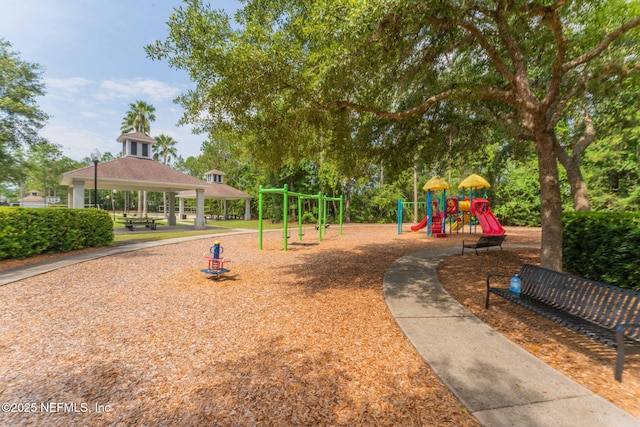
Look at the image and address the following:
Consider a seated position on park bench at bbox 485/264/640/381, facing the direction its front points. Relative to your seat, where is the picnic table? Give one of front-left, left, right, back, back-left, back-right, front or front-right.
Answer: front-right

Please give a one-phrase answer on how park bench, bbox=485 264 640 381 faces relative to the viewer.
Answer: facing the viewer and to the left of the viewer

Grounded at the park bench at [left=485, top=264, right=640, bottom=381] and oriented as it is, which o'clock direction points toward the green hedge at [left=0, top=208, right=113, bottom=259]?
The green hedge is roughly at 1 o'clock from the park bench.

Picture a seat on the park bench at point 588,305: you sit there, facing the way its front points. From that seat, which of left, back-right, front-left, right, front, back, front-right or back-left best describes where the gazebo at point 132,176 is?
front-right

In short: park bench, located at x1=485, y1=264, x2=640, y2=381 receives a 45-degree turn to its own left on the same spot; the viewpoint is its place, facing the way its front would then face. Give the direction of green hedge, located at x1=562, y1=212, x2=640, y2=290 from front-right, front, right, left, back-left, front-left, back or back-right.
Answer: back

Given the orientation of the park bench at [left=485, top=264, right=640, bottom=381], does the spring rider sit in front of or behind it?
in front

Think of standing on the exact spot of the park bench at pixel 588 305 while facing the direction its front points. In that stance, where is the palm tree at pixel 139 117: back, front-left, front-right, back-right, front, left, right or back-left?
front-right
